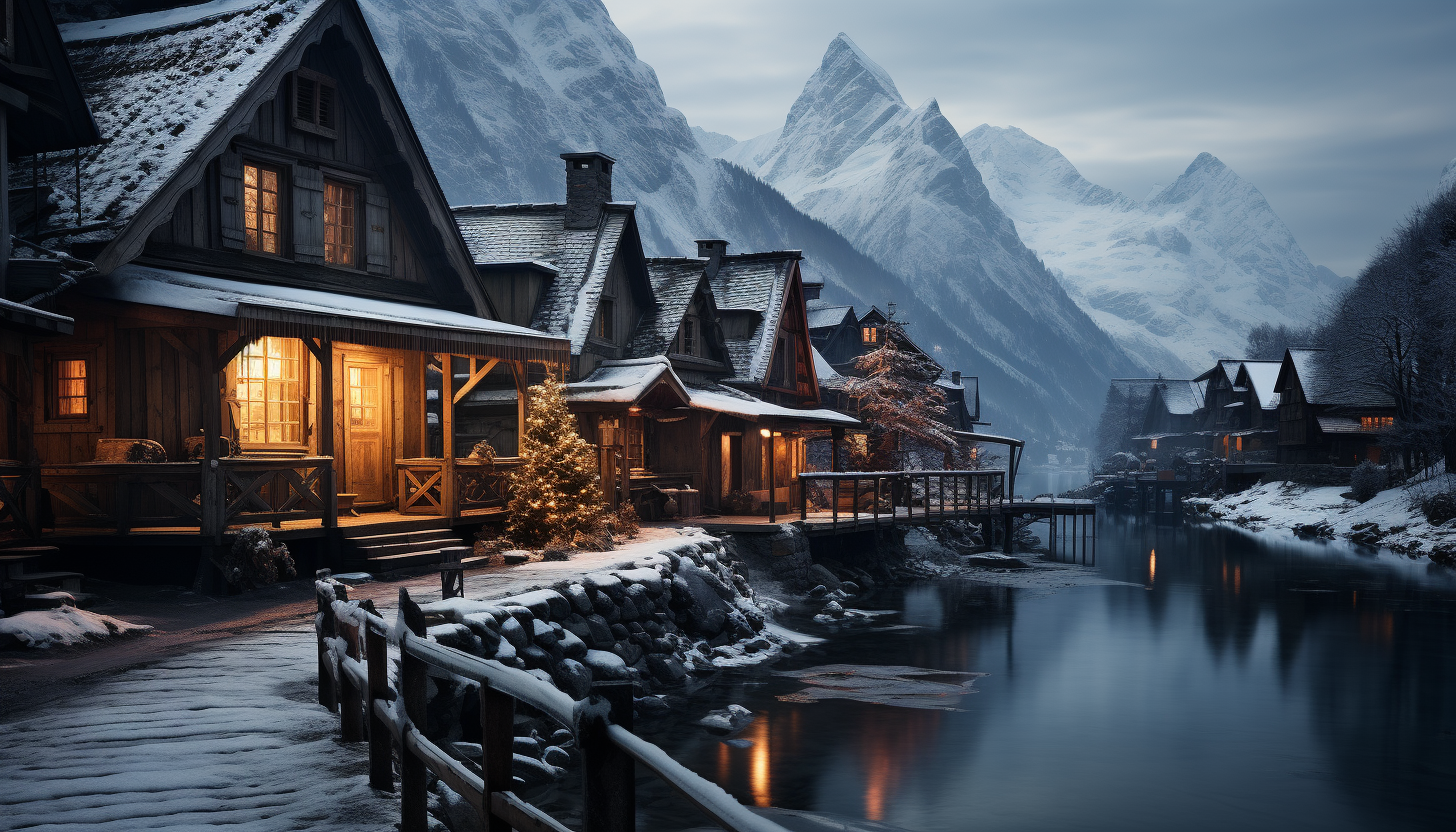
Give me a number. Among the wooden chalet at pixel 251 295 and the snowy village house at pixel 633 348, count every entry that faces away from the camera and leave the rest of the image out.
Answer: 0

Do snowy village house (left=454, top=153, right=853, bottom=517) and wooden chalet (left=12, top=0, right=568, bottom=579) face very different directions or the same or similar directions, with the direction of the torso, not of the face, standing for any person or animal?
same or similar directions

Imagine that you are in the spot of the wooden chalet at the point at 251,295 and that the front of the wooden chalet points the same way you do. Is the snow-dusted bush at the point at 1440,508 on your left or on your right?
on your left

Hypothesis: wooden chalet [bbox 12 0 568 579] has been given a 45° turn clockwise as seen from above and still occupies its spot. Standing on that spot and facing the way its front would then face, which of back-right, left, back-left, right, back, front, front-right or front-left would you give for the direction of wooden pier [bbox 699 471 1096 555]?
back-left

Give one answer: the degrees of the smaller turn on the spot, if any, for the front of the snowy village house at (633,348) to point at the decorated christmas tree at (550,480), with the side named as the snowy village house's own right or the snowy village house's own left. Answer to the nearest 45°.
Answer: approximately 45° to the snowy village house's own right

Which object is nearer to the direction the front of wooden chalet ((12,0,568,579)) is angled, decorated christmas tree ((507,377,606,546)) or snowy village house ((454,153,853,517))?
the decorated christmas tree

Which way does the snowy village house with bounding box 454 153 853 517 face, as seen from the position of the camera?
facing the viewer and to the right of the viewer

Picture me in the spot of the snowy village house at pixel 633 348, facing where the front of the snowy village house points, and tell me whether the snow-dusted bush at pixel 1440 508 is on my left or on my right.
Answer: on my left
